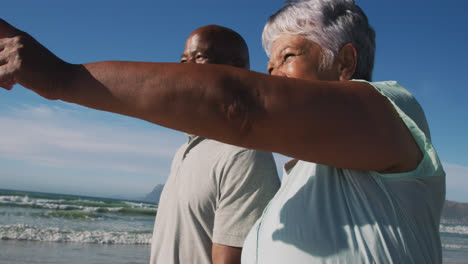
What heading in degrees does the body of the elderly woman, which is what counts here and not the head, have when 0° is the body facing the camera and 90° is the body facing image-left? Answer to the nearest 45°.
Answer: approximately 90°

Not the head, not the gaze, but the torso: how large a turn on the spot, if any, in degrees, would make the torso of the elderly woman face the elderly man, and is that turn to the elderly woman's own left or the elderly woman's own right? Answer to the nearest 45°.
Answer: approximately 90° to the elderly woman's own right
